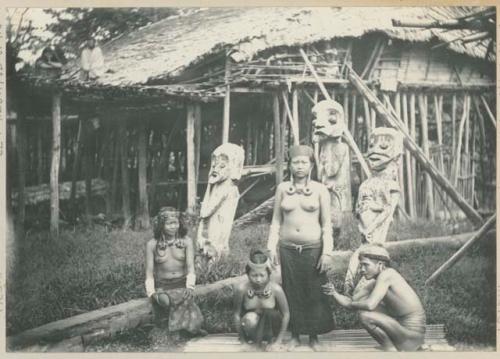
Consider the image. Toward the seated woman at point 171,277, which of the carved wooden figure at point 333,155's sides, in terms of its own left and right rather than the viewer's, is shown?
front

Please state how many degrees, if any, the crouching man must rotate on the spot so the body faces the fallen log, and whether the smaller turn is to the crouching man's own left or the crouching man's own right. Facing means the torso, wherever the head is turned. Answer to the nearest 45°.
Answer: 0° — they already face it

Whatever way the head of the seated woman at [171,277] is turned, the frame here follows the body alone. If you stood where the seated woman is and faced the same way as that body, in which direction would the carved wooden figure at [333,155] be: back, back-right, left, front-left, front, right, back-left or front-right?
left

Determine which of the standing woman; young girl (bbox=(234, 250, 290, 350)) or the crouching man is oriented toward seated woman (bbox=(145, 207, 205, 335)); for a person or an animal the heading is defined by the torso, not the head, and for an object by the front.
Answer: the crouching man

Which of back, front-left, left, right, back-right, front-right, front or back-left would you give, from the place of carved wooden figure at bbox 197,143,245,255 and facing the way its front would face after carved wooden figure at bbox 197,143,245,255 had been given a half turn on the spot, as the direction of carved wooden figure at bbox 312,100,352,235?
front-right

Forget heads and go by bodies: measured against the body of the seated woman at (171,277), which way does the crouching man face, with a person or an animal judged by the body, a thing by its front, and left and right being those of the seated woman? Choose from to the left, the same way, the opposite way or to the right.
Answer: to the right

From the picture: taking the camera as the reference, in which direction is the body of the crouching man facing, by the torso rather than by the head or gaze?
to the viewer's left

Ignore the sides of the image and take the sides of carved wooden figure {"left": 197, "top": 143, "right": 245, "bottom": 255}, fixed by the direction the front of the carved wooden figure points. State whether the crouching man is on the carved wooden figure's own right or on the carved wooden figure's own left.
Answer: on the carved wooden figure's own left
